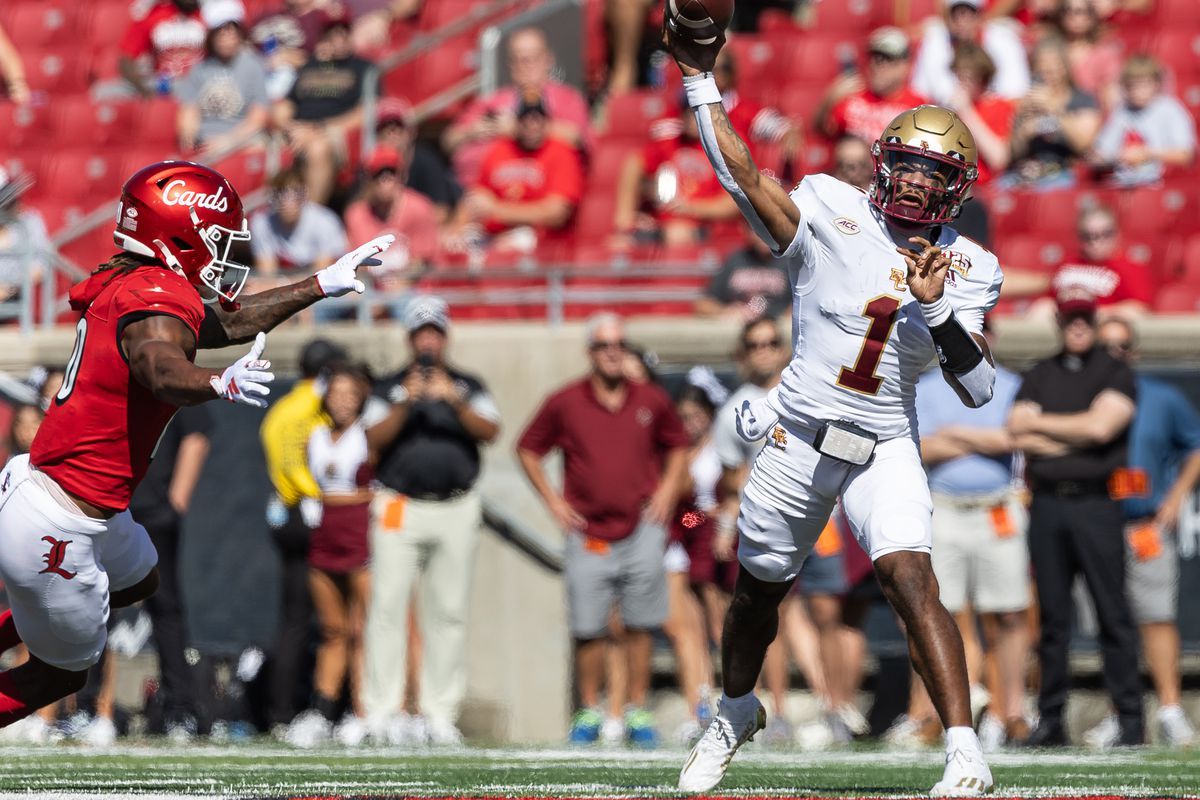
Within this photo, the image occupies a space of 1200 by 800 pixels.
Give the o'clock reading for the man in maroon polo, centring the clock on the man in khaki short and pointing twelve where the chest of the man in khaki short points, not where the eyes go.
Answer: The man in maroon polo is roughly at 3 o'clock from the man in khaki short.

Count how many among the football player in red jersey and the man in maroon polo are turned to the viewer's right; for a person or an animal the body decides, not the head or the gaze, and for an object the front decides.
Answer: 1

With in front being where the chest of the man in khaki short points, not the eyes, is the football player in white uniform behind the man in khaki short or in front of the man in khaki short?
in front

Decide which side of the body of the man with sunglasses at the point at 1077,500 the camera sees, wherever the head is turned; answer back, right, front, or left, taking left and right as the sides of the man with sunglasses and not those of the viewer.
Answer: front

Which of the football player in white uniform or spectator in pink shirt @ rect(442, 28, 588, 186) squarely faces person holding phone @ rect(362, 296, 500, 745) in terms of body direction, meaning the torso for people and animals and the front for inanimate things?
the spectator in pink shirt

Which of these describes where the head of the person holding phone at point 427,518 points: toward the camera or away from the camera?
toward the camera

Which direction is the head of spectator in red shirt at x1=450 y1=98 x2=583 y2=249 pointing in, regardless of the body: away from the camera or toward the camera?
toward the camera

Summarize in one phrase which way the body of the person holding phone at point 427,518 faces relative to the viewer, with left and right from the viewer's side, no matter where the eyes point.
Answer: facing the viewer

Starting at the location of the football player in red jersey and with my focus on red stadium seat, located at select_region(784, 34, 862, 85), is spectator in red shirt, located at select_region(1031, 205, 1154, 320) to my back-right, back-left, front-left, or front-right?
front-right

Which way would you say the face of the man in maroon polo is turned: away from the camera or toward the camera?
toward the camera

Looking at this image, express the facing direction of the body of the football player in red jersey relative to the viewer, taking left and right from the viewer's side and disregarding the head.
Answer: facing to the right of the viewer

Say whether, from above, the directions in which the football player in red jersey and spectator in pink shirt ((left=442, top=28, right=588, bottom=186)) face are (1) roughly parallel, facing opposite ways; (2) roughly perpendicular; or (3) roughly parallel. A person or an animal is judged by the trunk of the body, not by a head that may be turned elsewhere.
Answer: roughly perpendicular

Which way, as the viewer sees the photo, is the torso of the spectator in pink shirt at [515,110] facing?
toward the camera

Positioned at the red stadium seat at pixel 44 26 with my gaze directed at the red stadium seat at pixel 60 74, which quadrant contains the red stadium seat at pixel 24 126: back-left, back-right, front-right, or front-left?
front-right

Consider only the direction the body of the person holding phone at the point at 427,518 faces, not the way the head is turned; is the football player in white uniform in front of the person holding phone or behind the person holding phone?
in front
